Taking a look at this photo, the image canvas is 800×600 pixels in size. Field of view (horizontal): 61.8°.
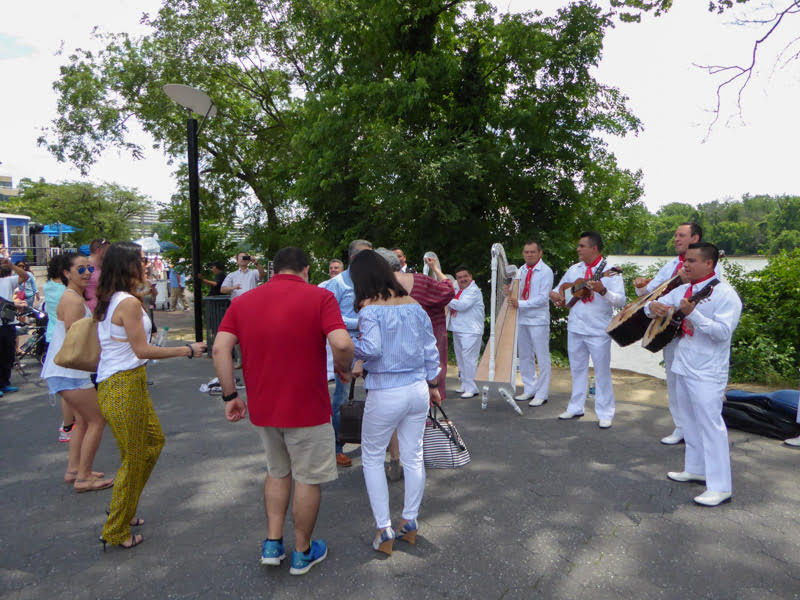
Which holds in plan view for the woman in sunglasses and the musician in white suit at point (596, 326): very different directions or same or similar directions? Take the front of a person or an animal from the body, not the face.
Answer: very different directions

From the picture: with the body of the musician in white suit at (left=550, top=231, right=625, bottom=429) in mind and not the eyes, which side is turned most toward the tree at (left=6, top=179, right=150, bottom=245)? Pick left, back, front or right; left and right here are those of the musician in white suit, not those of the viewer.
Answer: right

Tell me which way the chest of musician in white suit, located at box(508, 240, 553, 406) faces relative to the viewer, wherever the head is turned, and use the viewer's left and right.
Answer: facing the viewer and to the left of the viewer

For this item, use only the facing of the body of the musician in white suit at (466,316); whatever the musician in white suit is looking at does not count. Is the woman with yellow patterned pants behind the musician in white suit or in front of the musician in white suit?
in front

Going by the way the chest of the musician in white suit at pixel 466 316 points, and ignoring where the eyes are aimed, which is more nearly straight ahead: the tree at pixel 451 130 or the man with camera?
the man with camera

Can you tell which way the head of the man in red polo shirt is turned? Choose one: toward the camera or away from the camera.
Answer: away from the camera

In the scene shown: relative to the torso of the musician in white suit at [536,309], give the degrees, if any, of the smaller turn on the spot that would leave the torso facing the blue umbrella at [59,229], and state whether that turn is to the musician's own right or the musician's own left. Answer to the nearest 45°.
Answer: approximately 90° to the musician's own right

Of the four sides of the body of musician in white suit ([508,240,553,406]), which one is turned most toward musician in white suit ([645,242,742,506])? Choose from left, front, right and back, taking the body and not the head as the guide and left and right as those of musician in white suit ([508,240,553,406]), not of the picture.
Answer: left

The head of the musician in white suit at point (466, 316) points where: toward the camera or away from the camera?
toward the camera

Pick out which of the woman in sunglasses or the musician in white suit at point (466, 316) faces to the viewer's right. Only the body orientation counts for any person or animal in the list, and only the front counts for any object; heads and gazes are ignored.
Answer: the woman in sunglasses

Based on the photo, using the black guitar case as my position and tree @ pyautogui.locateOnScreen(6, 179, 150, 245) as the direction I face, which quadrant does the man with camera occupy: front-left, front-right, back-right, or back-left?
front-left

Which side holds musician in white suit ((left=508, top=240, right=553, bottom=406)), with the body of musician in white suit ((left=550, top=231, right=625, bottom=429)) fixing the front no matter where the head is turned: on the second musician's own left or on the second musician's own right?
on the second musician's own right

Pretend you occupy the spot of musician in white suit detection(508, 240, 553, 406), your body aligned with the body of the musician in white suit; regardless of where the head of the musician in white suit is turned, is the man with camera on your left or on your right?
on your right

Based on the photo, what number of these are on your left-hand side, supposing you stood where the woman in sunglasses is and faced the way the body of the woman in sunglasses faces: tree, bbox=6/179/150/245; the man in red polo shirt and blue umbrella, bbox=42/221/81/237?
2

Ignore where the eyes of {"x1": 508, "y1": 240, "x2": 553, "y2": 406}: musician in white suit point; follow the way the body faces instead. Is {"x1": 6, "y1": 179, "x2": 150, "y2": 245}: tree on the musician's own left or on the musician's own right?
on the musician's own right

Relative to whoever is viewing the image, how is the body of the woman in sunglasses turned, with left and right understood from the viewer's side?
facing to the right of the viewer
